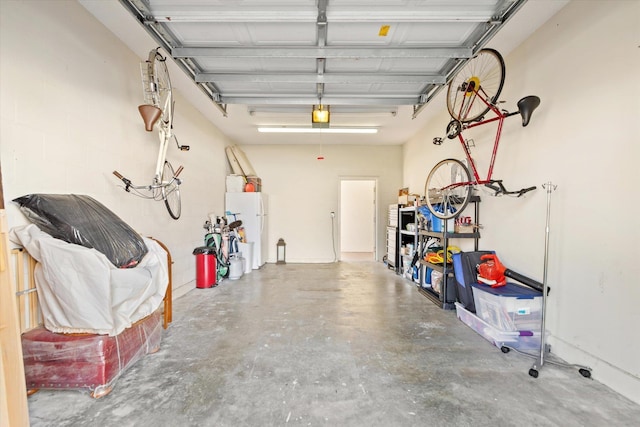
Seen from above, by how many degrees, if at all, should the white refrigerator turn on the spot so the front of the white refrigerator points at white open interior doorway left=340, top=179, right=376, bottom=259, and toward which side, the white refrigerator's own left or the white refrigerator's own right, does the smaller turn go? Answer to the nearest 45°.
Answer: approximately 45° to the white refrigerator's own left

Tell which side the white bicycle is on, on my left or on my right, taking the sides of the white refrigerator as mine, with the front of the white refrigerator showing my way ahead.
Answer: on my right

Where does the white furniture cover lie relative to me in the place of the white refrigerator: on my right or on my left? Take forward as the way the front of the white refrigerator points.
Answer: on my right
